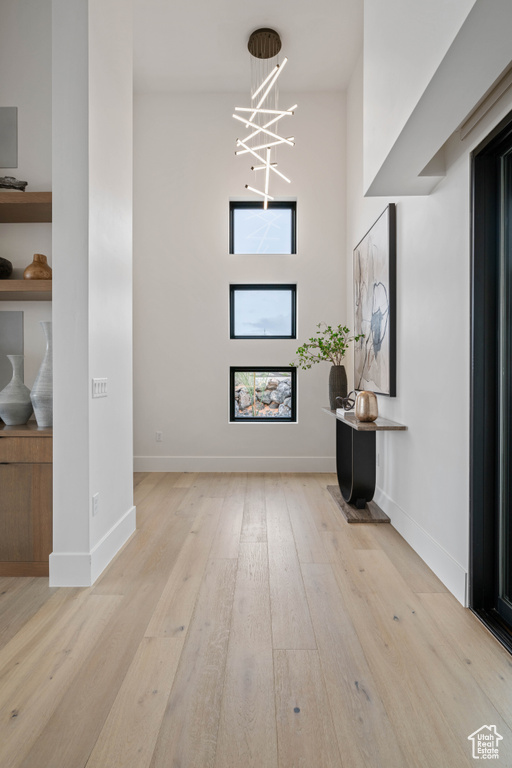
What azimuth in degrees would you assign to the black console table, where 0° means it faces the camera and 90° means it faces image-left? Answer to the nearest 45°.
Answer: approximately 90°

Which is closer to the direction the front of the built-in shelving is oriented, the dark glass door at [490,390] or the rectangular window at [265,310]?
the dark glass door

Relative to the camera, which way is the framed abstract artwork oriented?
to the viewer's left
